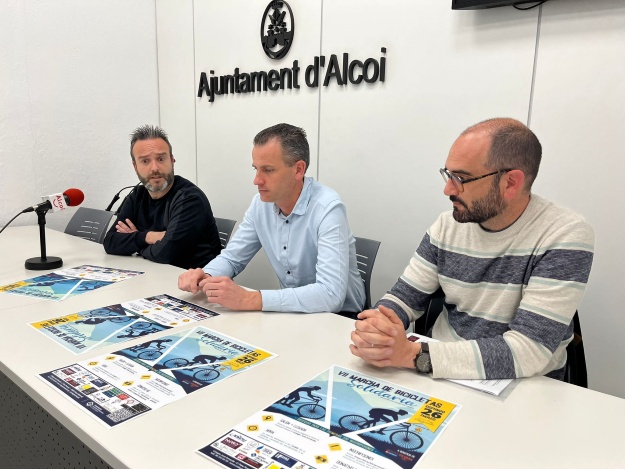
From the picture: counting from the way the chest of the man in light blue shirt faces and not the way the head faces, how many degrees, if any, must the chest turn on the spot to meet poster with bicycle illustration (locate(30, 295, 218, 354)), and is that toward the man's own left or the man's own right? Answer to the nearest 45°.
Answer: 0° — they already face it

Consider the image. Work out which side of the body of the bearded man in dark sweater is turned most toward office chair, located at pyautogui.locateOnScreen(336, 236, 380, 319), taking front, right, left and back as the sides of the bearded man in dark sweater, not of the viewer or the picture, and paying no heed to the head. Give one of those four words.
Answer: left

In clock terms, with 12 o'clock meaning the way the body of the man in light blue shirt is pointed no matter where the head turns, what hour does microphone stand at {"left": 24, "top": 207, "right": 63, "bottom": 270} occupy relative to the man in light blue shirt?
The microphone stand is roughly at 2 o'clock from the man in light blue shirt.

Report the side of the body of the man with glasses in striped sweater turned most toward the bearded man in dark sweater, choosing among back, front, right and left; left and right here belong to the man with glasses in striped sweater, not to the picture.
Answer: right

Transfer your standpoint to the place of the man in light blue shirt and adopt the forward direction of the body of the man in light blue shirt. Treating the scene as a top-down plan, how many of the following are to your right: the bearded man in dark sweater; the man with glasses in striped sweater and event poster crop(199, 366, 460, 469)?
1

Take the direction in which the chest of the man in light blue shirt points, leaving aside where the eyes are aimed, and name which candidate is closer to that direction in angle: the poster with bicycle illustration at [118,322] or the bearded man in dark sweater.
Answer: the poster with bicycle illustration

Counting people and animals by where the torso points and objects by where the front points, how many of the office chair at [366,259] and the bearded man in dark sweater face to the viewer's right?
0

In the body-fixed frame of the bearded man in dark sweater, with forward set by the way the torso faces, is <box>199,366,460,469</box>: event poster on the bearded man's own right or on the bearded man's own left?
on the bearded man's own left

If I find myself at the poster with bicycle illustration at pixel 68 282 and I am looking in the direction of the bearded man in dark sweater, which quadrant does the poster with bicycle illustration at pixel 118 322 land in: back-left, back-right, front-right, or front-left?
back-right

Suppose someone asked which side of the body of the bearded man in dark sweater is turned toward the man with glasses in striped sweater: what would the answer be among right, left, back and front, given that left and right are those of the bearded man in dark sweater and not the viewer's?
left

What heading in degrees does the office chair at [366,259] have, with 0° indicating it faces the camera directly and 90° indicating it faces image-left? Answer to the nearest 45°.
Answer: approximately 45°
